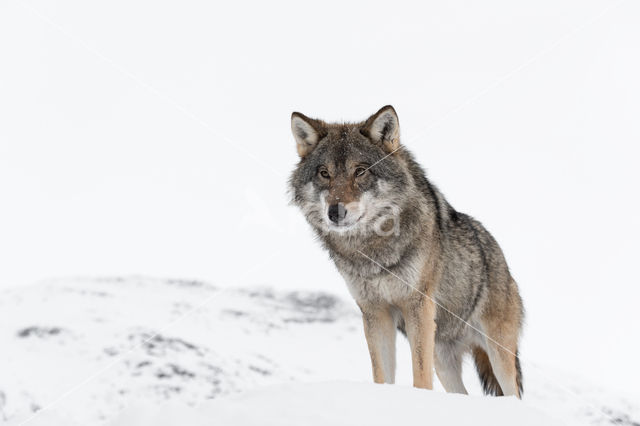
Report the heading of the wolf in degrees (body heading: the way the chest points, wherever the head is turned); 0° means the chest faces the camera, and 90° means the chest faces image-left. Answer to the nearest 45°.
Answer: approximately 45°
